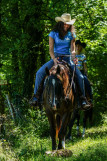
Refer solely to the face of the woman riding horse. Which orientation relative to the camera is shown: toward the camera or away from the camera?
toward the camera

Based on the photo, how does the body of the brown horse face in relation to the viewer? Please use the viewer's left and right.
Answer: facing the viewer

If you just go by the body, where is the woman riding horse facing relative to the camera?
toward the camera
